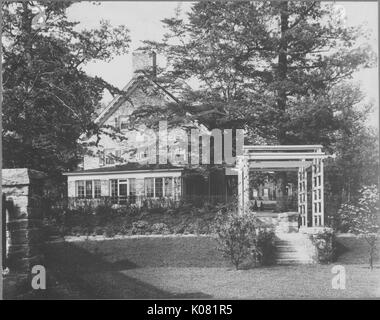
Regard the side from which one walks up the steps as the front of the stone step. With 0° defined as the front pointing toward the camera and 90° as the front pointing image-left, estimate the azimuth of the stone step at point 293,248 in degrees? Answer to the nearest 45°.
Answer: approximately 0°

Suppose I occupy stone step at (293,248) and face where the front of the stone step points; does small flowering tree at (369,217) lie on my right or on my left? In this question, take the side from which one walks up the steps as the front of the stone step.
on my left

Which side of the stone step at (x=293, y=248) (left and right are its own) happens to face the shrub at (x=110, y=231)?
right

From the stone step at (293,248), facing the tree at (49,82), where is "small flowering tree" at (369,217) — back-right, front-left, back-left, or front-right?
back-left

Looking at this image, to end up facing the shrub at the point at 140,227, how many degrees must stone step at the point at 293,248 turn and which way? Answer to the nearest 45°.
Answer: approximately 90° to its right
